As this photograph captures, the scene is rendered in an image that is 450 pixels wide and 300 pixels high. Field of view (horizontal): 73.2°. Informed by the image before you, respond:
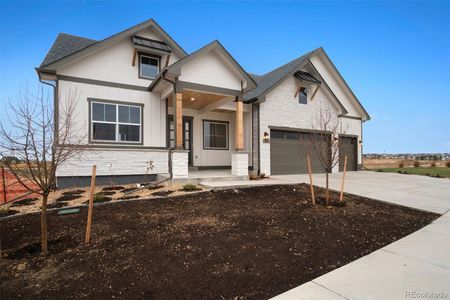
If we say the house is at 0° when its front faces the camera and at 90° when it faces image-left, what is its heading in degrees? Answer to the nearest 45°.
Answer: approximately 315°
